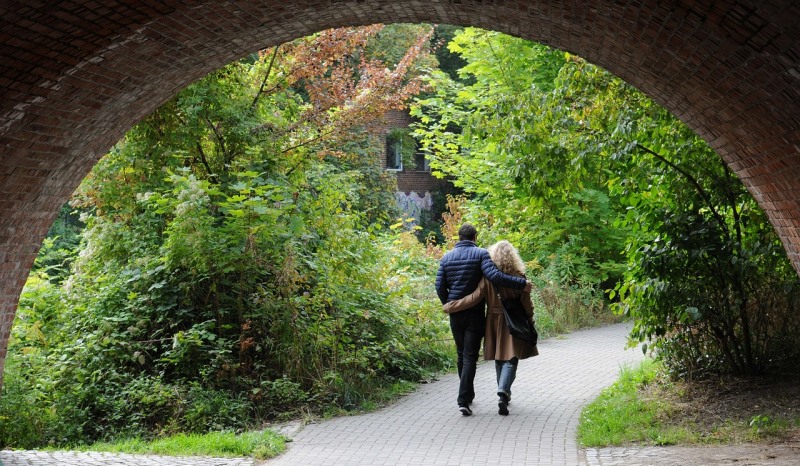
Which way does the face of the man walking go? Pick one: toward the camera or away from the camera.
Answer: away from the camera

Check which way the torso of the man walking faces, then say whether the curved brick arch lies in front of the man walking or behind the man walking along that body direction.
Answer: behind

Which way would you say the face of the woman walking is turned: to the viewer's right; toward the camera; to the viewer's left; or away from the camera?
away from the camera

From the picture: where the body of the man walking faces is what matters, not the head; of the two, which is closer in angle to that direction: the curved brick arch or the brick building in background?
the brick building in background

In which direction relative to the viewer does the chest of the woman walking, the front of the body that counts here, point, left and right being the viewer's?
facing away from the viewer

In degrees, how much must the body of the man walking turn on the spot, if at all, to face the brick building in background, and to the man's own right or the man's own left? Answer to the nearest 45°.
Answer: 0° — they already face it

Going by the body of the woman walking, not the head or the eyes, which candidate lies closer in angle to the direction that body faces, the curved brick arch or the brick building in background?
the brick building in background

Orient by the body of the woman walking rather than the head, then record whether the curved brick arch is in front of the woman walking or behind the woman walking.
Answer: behind

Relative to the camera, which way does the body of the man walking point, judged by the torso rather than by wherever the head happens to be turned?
away from the camera

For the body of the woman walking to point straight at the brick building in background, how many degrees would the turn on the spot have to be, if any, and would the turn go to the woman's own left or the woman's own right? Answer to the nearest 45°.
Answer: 0° — they already face it
